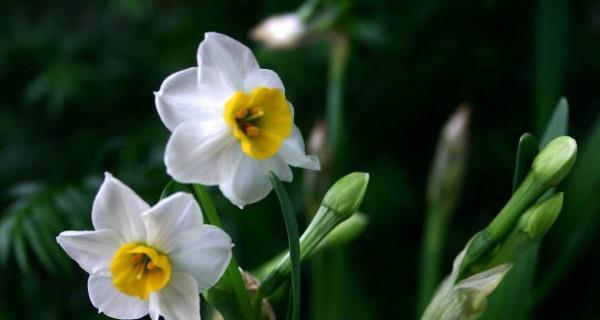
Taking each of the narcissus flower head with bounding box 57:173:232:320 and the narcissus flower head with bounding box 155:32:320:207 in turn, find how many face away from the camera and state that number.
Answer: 0

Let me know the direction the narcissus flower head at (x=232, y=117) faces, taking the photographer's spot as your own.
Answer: facing the viewer and to the right of the viewer

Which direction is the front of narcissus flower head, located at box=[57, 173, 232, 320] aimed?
toward the camera

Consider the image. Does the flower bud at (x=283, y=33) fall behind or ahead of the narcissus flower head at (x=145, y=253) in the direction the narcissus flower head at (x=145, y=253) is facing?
behind
